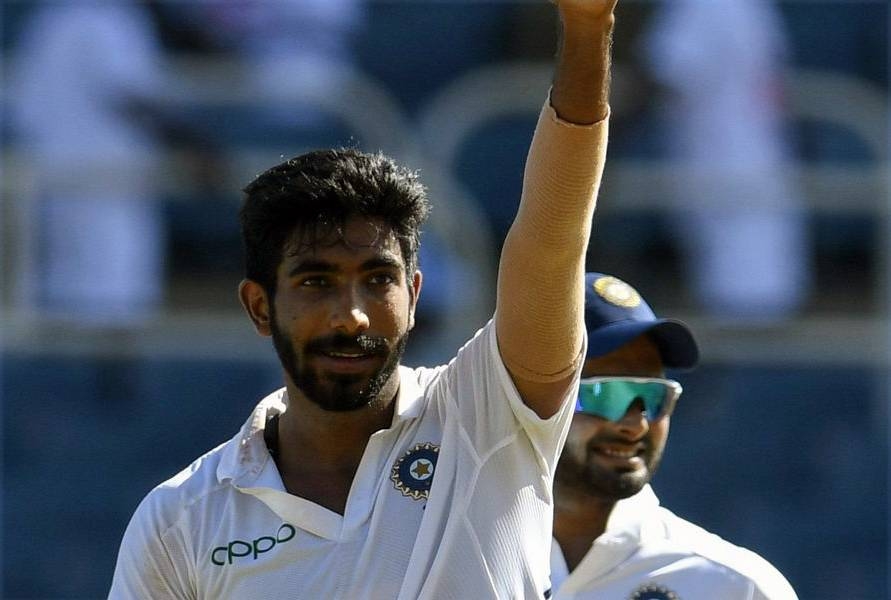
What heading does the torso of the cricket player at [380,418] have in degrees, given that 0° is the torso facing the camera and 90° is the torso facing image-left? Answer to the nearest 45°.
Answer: approximately 0°

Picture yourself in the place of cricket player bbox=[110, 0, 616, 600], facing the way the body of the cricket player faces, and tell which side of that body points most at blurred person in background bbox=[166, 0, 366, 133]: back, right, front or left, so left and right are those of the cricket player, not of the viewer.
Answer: back

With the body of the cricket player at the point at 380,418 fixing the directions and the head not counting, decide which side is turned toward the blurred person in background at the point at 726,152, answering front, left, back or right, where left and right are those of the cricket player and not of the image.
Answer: back

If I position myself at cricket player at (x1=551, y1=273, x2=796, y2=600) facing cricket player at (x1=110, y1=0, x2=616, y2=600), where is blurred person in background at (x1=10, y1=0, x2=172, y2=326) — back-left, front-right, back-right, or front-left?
back-right

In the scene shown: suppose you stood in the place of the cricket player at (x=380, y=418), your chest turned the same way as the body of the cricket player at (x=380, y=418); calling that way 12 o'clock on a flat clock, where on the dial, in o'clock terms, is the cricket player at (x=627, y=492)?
the cricket player at (x=627, y=492) is roughly at 7 o'clock from the cricket player at (x=380, y=418).
